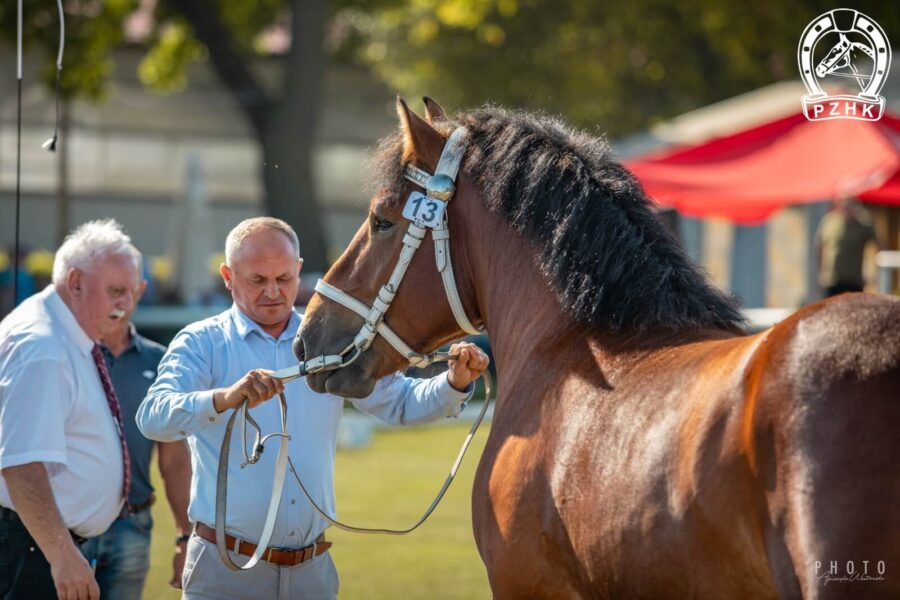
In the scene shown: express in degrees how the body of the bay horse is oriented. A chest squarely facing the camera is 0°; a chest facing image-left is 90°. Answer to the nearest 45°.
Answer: approximately 135°

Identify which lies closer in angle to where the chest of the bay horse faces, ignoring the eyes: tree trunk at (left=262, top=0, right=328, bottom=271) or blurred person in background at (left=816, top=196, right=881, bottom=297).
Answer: the tree trunk

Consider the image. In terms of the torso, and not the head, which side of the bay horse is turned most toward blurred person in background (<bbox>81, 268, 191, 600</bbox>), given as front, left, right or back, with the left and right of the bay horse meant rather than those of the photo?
front

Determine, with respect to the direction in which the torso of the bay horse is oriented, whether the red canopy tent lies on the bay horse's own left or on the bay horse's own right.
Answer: on the bay horse's own right

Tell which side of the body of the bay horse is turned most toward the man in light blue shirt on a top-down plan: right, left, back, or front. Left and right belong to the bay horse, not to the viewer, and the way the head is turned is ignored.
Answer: front

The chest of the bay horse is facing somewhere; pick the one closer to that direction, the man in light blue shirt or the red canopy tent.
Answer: the man in light blue shirt
